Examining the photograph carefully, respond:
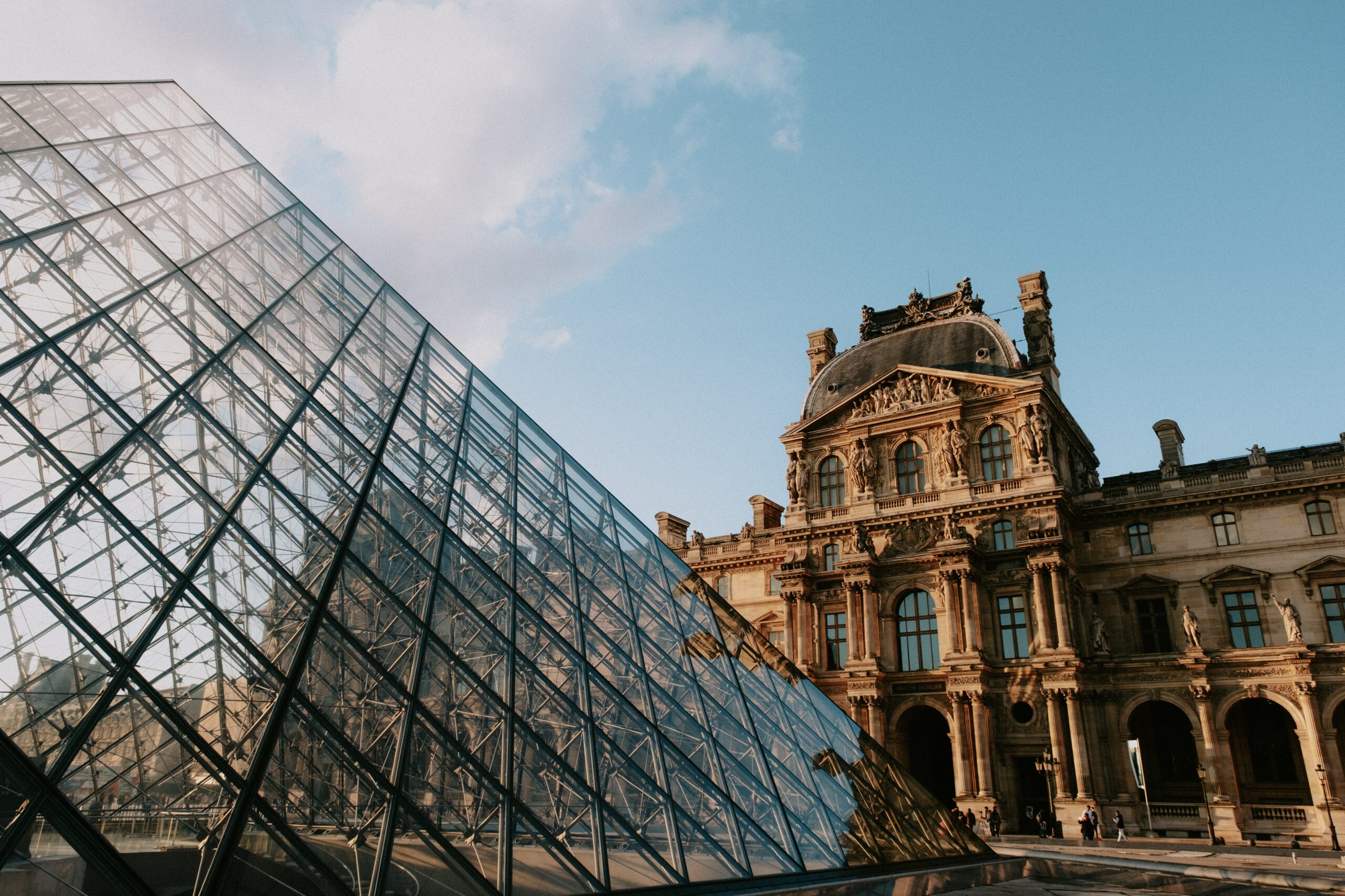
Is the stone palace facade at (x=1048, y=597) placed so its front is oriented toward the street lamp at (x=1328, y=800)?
no

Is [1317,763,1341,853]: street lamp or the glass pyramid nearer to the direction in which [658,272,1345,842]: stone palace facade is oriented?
the glass pyramid

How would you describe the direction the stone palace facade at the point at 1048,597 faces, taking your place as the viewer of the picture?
facing the viewer and to the left of the viewer
